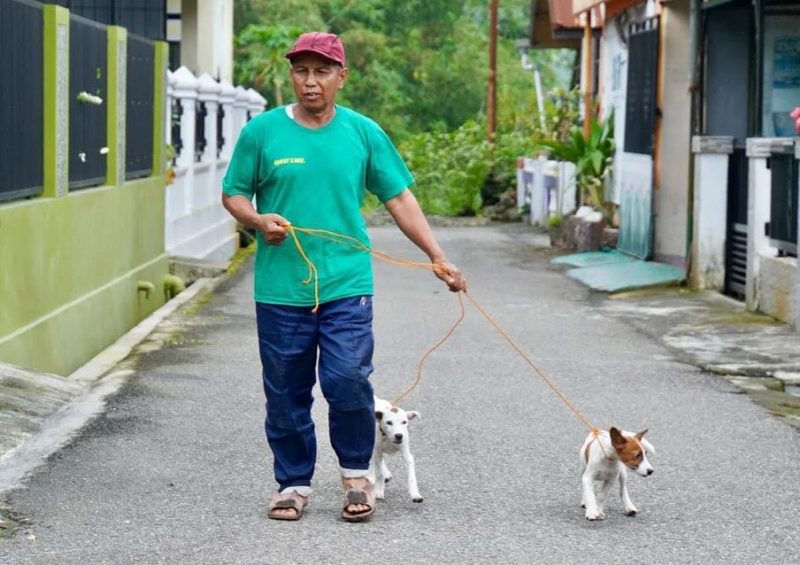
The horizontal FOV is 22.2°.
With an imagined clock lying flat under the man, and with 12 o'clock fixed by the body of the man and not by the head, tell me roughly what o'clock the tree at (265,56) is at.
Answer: The tree is roughly at 6 o'clock from the man.

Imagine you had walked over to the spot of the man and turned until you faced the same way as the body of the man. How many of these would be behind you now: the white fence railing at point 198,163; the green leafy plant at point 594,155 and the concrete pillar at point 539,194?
3

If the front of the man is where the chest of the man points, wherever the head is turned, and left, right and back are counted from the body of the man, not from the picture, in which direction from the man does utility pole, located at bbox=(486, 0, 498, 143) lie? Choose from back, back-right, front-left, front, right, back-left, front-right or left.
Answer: back

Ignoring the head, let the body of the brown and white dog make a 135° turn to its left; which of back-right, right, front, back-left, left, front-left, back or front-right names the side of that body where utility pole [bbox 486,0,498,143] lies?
front

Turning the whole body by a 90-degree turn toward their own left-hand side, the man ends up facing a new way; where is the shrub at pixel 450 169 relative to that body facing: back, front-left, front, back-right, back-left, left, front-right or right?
left

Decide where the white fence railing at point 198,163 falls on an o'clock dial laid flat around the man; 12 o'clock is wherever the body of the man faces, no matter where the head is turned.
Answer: The white fence railing is roughly at 6 o'clock from the man.

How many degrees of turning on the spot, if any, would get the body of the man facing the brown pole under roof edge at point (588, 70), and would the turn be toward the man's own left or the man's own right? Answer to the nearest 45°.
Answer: approximately 180°

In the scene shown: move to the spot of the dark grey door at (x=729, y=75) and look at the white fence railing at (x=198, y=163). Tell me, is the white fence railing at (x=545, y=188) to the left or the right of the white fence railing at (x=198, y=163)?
right

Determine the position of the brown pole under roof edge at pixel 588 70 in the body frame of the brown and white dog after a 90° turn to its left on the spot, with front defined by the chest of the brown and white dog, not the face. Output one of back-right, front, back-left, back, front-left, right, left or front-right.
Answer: front-left

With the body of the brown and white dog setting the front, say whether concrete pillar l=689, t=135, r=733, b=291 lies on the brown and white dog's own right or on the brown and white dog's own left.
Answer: on the brown and white dog's own left

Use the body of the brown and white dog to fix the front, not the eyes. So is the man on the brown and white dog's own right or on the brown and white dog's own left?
on the brown and white dog's own right

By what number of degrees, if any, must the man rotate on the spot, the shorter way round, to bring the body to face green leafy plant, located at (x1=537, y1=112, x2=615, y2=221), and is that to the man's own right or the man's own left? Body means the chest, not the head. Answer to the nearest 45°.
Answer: approximately 180°

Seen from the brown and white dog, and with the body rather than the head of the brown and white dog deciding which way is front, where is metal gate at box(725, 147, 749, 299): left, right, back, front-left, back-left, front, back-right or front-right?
back-left

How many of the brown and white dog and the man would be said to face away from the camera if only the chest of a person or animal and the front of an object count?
0

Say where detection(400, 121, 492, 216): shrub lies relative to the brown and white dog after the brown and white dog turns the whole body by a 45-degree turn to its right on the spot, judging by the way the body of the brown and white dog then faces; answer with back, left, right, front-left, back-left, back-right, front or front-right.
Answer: back

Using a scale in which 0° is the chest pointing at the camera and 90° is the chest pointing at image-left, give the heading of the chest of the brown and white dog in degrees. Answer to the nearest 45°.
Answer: approximately 315°
